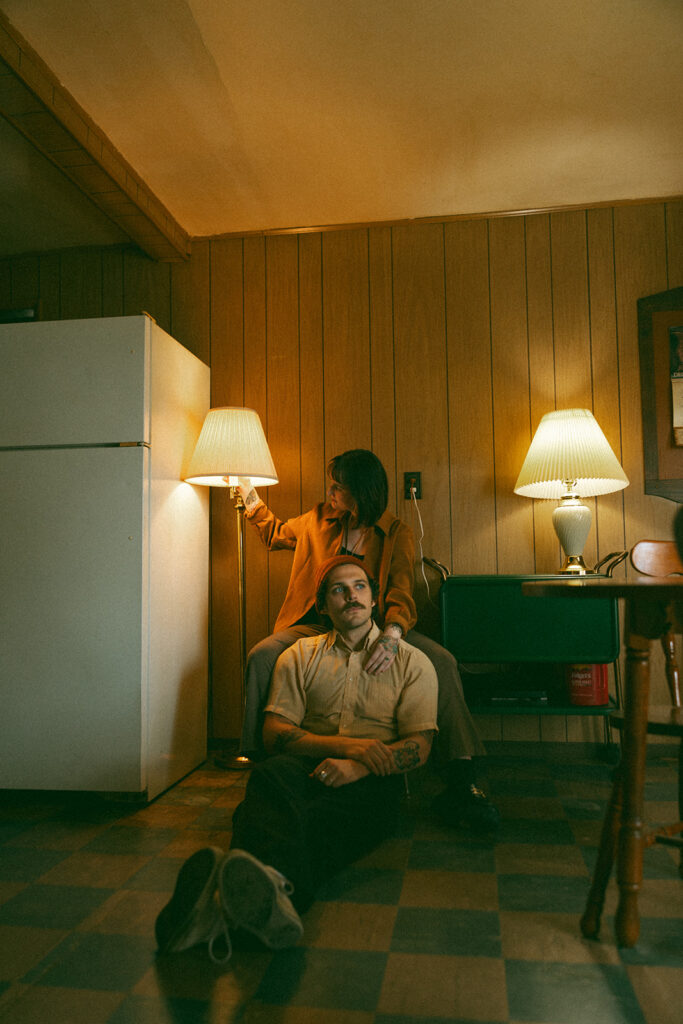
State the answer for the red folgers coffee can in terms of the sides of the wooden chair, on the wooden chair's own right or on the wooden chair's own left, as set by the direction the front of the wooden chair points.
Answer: on the wooden chair's own right

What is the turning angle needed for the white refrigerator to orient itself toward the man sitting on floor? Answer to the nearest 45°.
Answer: approximately 45° to its left

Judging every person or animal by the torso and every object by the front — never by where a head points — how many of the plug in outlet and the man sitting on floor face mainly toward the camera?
2

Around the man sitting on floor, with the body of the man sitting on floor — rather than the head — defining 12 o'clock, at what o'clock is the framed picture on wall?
The framed picture on wall is roughly at 8 o'clock from the man sitting on floor.

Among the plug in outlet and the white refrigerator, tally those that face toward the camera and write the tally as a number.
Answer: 2

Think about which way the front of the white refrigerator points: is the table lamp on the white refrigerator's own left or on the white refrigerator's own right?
on the white refrigerator's own left

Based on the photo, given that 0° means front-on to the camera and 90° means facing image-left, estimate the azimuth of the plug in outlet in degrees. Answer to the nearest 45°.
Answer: approximately 0°

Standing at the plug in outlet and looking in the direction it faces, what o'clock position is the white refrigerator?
The white refrigerator is roughly at 2 o'clock from the plug in outlet.
